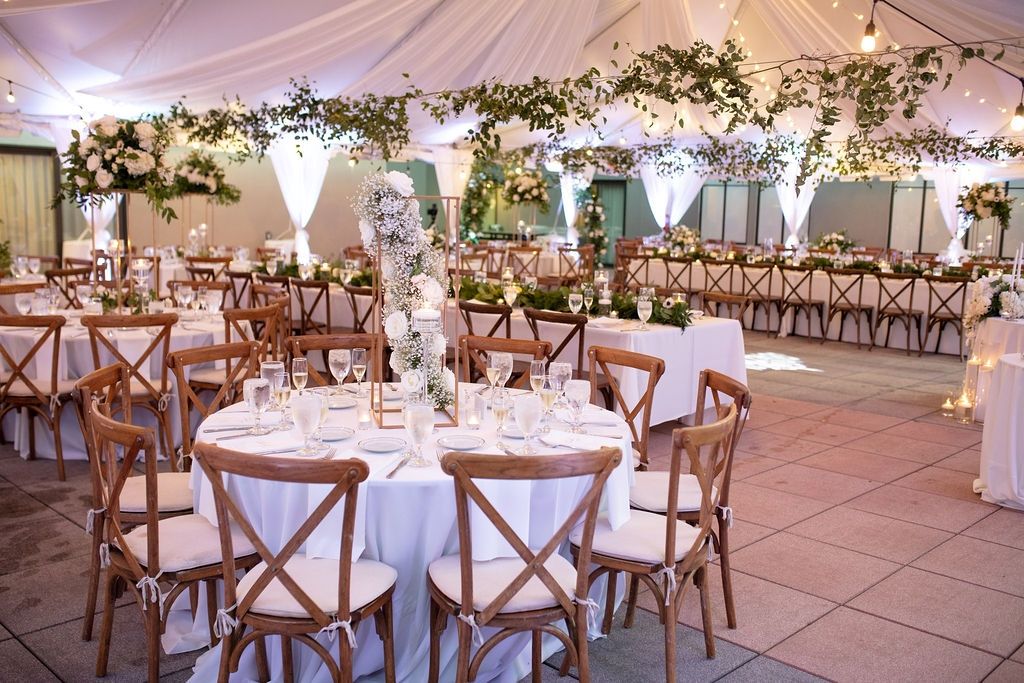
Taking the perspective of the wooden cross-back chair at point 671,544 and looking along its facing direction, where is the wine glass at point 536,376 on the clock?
The wine glass is roughly at 12 o'clock from the wooden cross-back chair.

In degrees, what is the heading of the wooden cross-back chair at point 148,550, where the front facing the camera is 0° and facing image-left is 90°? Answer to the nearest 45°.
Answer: approximately 225°

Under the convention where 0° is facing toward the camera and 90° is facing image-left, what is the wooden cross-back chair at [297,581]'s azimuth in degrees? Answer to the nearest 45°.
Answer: approximately 225°

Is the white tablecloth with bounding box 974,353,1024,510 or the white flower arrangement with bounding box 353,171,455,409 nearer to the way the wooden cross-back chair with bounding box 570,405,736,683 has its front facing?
the white flower arrangement

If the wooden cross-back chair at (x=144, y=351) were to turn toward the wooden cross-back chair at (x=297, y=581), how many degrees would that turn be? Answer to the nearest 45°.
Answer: approximately 180°

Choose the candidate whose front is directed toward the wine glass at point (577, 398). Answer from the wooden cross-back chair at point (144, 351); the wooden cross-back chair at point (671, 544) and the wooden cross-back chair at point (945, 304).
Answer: the wooden cross-back chair at point (671, 544)

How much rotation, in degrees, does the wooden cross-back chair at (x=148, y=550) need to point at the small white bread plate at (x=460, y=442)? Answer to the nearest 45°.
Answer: approximately 45° to its right

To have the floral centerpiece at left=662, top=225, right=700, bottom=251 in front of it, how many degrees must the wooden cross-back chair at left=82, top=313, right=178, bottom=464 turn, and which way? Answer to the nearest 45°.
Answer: approximately 45° to its right

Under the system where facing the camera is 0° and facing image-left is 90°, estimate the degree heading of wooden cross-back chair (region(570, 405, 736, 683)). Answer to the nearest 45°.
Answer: approximately 135°

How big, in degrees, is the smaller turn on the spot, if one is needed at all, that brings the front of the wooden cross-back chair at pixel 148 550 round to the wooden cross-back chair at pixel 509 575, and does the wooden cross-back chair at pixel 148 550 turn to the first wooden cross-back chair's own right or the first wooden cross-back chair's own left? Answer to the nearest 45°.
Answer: approximately 90° to the first wooden cross-back chair's own right

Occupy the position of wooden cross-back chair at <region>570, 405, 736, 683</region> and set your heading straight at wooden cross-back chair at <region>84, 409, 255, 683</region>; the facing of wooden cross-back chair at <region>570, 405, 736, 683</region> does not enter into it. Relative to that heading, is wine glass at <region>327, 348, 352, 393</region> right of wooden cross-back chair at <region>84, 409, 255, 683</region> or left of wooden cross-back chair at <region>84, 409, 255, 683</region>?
right

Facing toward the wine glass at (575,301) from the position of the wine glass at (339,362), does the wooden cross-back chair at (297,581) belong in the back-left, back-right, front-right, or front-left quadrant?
back-right

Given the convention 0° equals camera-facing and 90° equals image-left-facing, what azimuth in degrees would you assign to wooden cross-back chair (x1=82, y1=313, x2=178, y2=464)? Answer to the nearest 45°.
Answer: approximately 180°

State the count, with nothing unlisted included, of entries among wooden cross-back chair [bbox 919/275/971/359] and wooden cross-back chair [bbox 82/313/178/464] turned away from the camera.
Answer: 2

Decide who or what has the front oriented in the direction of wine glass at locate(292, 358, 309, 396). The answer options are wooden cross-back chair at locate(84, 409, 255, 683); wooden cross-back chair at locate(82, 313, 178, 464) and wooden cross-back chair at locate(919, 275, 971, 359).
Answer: wooden cross-back chair at locate(84, 409, 255, 683)
